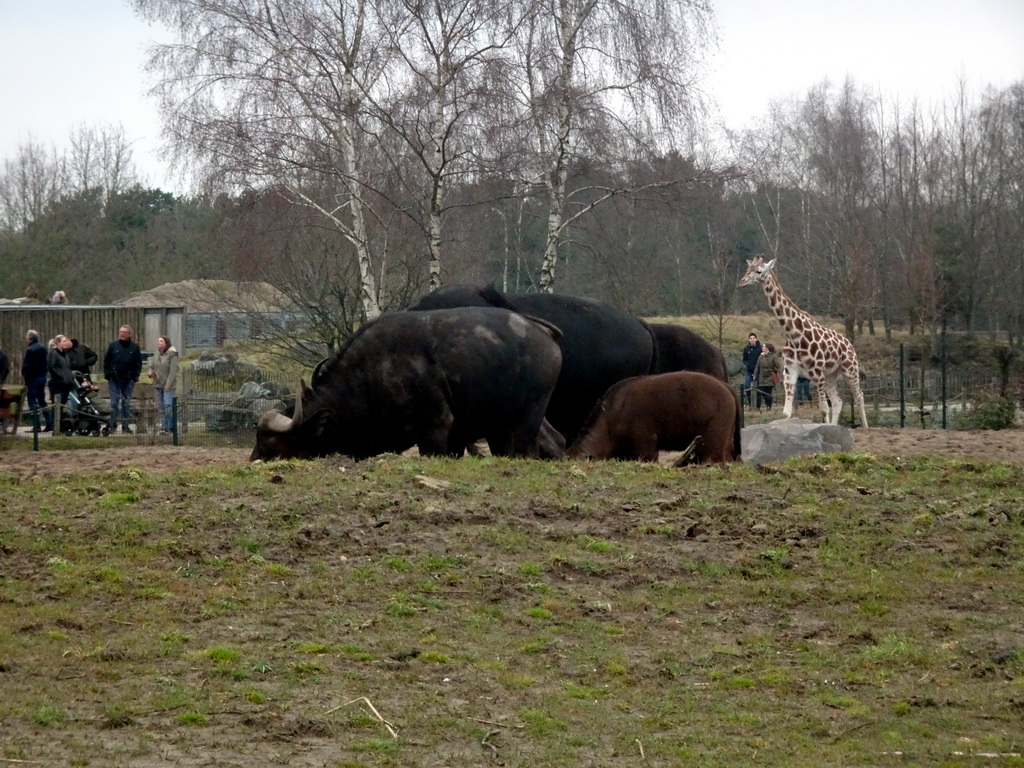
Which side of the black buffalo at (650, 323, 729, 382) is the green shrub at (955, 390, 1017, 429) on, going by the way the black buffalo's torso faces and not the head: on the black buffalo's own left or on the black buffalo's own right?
on the black buffalo's own right

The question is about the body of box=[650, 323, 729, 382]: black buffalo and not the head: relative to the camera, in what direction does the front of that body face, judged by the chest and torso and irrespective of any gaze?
to the viewer's left

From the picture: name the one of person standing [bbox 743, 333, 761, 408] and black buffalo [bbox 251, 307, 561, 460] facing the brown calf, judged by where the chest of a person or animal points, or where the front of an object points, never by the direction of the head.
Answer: the person standing

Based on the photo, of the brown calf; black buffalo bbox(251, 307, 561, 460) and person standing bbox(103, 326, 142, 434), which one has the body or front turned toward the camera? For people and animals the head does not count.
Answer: the person standing

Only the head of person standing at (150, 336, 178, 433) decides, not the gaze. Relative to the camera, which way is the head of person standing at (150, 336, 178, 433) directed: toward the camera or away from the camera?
toward the camera

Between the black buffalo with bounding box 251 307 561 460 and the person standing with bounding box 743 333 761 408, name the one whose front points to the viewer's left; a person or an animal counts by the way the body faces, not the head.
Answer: the black buffalo

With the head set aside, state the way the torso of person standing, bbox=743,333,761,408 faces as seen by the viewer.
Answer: toward the camera

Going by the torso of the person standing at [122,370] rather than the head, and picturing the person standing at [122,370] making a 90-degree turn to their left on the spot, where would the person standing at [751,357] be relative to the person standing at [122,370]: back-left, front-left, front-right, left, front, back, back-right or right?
front

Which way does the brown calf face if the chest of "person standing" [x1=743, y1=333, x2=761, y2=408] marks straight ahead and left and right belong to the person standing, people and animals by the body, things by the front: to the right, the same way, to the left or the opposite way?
to the right

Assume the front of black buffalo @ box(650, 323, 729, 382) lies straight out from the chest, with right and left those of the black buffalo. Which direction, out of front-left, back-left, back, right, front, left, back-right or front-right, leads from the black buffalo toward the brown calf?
left

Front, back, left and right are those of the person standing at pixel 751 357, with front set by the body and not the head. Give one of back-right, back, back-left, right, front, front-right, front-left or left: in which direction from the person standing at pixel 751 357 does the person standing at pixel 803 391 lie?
back-left

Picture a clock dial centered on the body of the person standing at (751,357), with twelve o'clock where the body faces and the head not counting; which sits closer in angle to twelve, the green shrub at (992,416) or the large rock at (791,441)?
the large rock

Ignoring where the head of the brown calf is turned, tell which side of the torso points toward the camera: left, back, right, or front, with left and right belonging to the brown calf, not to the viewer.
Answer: left
